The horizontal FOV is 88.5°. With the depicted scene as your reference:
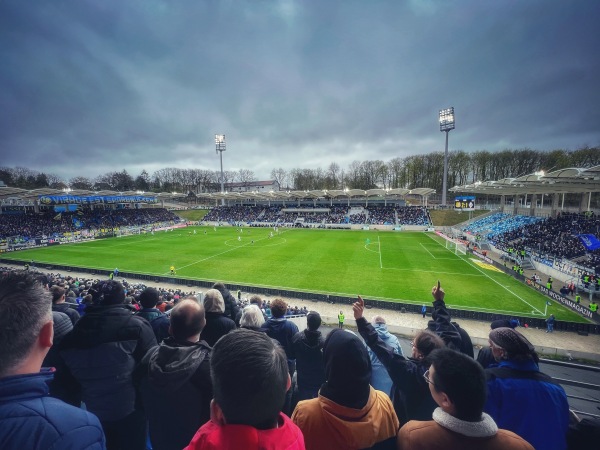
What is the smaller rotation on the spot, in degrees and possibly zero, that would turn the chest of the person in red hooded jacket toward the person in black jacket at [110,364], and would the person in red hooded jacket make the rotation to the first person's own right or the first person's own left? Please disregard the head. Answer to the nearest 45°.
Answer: approximately 45° to the first person's own left

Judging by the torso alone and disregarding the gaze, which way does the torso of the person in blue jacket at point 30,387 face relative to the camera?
away from the camera

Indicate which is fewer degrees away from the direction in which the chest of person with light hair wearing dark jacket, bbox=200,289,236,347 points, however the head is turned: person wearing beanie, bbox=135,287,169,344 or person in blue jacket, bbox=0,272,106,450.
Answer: the person wearing beanie

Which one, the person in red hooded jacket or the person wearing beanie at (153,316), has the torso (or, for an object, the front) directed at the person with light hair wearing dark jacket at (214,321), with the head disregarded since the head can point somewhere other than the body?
the person in red hooded jacket

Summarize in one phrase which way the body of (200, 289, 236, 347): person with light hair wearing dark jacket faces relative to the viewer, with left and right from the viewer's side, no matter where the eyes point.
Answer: facing away from the viewer

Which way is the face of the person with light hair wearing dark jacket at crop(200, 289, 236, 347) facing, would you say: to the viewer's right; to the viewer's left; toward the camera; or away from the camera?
away from the camera

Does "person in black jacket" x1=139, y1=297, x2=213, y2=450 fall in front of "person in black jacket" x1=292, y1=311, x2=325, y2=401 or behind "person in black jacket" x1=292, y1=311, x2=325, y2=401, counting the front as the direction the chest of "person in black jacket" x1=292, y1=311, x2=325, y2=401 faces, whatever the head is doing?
behind

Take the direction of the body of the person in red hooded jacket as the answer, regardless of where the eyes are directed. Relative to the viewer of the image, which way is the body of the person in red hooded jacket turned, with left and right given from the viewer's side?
facing away from the viewer

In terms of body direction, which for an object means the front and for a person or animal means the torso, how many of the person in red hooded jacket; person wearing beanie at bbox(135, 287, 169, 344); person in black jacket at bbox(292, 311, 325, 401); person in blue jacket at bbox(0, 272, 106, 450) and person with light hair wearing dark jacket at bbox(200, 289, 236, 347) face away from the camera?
5

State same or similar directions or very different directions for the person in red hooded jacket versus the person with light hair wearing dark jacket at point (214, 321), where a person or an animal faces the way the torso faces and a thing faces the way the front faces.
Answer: same or similar directions

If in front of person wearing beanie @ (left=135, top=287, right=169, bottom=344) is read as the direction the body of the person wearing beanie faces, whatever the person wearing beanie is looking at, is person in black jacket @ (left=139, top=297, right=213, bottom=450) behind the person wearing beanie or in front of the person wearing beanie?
behind

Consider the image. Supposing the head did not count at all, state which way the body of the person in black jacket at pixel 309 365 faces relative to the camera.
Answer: away from the camera

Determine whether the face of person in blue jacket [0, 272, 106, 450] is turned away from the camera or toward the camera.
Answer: away from the camera

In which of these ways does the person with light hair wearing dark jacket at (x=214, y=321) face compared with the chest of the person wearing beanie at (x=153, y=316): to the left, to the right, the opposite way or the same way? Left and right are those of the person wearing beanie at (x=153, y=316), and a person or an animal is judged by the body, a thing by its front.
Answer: the same way

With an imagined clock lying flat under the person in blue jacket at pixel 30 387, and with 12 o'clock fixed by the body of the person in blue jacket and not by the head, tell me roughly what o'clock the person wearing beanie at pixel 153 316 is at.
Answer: The person wearing beanie is roughly at 1 o'clock from the person in blue jacket.
